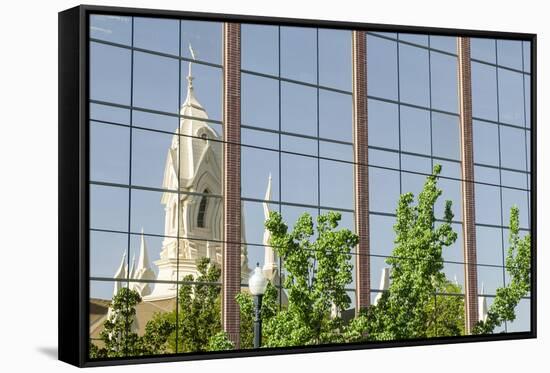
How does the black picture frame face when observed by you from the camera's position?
facing the viewer and to the right of the viewer
